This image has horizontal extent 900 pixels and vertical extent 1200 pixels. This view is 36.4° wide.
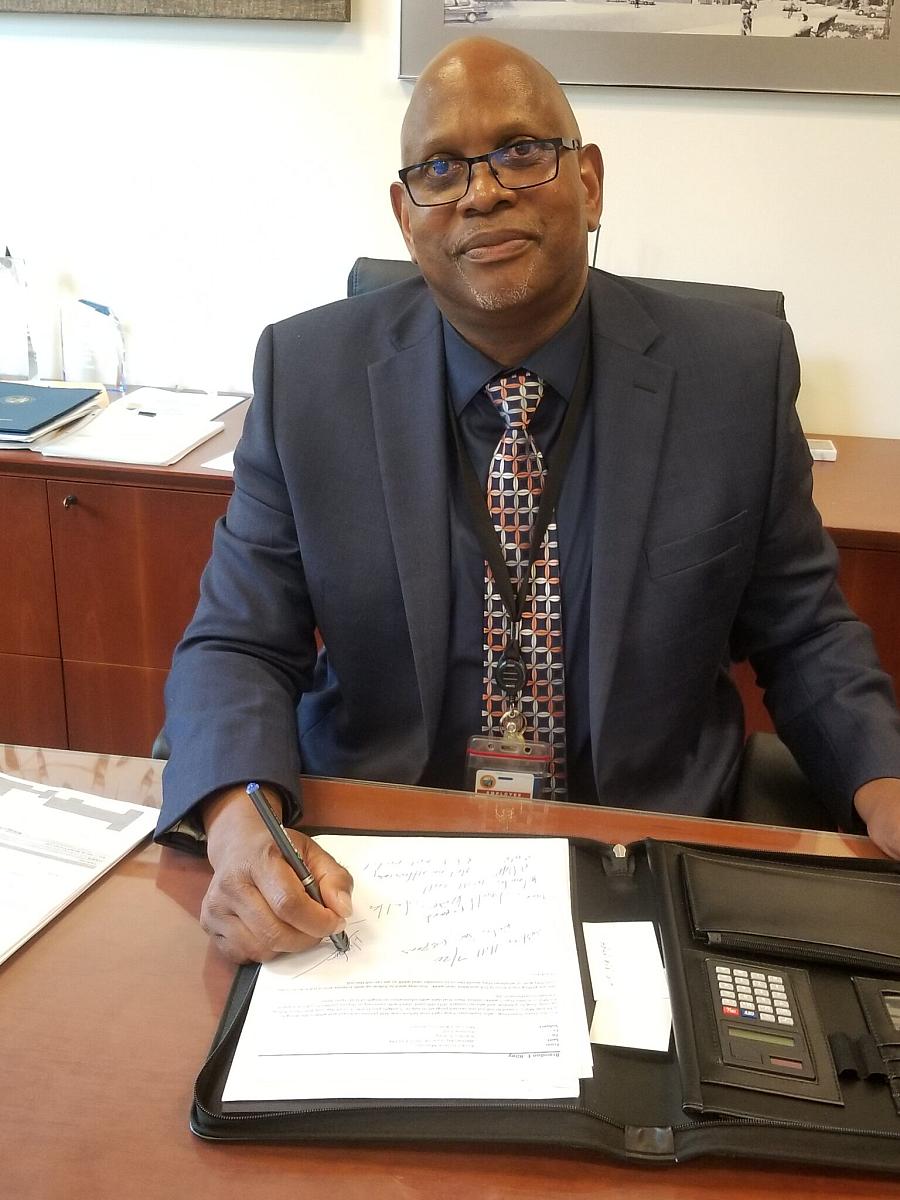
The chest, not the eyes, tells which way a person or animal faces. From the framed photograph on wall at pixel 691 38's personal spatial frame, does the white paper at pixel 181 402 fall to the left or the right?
on its right

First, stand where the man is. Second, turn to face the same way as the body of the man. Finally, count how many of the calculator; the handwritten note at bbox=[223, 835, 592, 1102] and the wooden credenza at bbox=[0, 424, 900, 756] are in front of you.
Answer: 2

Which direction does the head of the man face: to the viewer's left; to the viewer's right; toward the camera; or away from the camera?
toward the camera

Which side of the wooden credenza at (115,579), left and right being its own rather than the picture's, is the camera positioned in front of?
front

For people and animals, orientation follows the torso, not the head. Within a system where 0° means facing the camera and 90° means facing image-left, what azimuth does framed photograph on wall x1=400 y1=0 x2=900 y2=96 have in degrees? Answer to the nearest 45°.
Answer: approximately 0°

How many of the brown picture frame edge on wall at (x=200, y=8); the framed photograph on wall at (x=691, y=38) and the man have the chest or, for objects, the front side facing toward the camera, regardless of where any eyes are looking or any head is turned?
3

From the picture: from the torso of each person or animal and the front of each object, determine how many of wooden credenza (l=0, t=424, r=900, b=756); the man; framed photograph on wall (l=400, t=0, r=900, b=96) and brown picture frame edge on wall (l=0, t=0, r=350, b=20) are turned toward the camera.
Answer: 4

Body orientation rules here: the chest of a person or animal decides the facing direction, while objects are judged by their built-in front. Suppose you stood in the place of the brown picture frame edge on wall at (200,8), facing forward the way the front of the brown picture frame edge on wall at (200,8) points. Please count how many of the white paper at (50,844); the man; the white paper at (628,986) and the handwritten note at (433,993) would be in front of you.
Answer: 4

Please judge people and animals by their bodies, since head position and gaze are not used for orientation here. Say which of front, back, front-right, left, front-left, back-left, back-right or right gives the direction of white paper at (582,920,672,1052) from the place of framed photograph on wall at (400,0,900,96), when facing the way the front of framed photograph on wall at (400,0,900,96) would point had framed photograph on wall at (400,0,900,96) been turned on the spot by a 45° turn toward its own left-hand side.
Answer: front-right

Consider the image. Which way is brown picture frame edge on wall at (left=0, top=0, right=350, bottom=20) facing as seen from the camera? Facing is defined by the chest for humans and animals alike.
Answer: toward the camera

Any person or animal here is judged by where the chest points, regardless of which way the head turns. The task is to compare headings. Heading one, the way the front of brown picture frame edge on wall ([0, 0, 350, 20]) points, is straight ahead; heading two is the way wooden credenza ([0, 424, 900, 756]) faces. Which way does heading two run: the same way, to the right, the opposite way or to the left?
the same way

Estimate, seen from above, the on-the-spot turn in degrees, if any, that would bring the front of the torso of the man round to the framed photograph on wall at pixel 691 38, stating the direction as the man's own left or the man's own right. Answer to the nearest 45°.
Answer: approximately 180°

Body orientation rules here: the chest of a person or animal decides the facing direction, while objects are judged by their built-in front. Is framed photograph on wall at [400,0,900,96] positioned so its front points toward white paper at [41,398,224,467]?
no

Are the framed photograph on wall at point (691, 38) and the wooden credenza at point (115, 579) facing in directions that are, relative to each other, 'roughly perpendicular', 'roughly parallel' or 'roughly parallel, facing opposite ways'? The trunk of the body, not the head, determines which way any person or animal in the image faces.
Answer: roughly parallel

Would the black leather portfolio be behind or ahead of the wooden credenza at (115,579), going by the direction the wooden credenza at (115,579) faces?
ahead

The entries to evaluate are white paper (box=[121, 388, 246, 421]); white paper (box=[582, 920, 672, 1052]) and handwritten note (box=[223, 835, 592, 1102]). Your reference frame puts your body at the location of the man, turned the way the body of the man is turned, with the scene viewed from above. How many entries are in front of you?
2

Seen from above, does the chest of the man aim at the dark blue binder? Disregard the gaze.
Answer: no

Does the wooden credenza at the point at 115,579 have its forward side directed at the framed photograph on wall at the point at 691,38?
no
